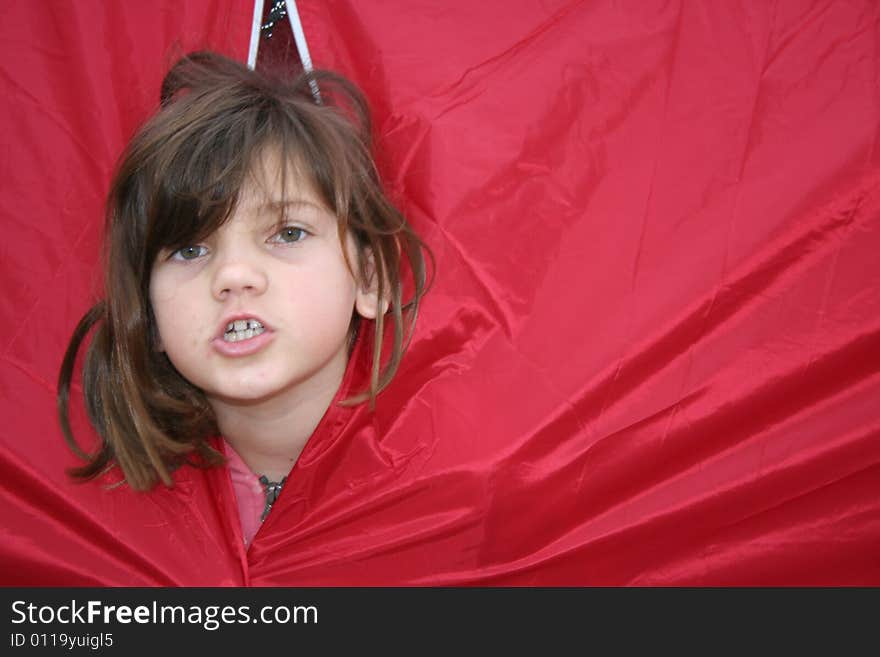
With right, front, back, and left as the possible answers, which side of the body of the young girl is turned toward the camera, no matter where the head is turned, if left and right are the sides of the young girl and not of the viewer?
front
